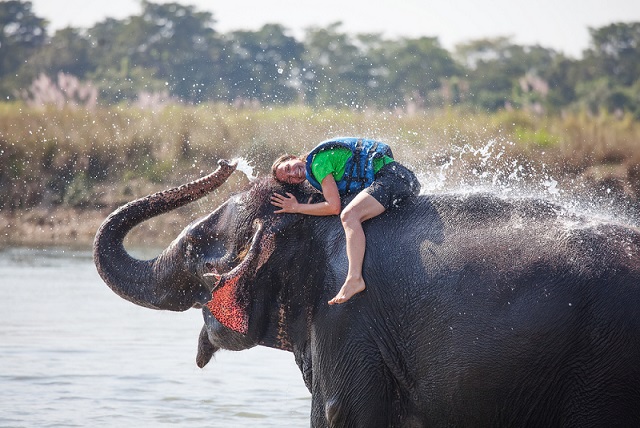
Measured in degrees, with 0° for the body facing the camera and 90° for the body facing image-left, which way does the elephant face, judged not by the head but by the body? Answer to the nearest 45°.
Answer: approximately 90°
